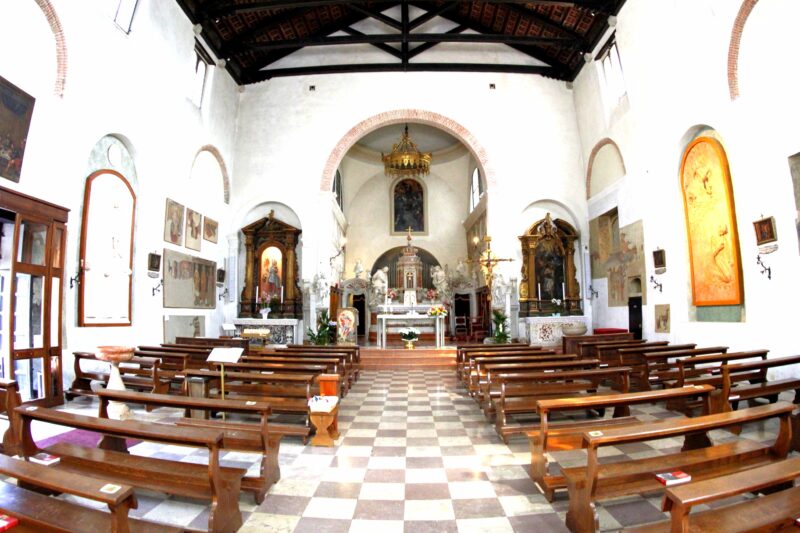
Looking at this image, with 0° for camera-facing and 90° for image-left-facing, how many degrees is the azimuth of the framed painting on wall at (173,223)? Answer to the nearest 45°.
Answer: approximately 315°

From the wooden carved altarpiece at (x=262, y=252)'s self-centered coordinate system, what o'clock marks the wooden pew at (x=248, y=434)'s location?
The wooden pew is roughly at 12 o'clock from the wooden carved altarpiece.

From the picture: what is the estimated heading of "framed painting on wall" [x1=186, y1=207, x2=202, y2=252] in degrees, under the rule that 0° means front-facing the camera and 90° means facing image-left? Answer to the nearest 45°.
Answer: approximately 315°

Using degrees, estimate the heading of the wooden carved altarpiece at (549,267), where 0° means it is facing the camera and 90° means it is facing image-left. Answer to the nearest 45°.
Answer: approximately 0°

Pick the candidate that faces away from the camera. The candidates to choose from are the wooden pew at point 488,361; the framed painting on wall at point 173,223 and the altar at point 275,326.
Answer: the wooden pew

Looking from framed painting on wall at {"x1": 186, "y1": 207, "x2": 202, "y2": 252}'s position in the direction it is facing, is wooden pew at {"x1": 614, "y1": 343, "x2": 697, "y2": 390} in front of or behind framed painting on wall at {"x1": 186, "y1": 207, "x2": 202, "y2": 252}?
in front

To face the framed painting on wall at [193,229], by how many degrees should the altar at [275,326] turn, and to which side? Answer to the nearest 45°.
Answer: approximately 45° to its right

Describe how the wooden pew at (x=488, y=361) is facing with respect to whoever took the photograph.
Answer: facing away from the viewer

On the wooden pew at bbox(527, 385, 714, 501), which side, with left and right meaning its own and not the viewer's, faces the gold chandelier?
front

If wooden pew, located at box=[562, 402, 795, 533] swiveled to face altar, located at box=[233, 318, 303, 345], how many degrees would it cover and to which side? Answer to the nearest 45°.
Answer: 0° — it already faces it

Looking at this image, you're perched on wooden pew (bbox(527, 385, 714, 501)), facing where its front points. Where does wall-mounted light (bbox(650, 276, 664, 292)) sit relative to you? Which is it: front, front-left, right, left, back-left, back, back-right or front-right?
front-right

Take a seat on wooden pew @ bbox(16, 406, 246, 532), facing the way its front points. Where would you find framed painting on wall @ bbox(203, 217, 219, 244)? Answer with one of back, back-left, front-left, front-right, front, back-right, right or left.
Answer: front-left

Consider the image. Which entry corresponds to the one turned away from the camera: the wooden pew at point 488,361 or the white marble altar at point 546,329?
the wooden pew

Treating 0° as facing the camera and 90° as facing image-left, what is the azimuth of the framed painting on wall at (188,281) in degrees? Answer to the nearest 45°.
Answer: approximately 315°

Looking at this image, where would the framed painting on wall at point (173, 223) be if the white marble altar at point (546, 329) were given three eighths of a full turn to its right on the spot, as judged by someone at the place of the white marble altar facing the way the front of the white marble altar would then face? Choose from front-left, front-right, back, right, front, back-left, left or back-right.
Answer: left

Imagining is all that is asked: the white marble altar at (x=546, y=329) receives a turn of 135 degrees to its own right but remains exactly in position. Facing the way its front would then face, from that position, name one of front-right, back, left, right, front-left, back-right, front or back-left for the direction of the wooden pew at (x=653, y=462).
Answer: back-left

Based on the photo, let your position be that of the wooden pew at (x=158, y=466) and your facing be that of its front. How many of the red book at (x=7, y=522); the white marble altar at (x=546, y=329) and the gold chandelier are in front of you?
2
